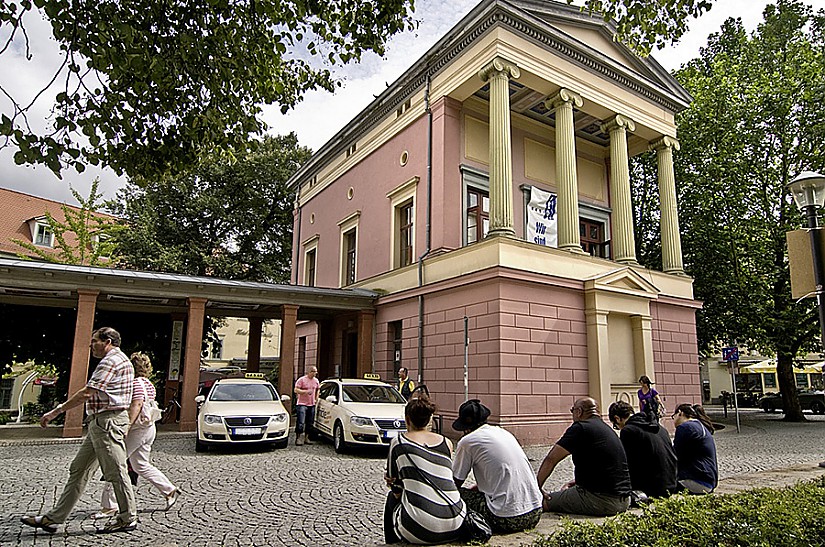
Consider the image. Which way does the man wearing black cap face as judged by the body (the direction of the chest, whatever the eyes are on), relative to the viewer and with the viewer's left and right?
facing away from the viewer and to the left of the viewer

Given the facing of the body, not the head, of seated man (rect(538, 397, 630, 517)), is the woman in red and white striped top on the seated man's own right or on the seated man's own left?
on the seated man's own left

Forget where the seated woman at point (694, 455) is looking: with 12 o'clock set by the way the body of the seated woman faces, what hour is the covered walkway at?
The covered walkway is roughly at 11 o'clock from the seated woman.

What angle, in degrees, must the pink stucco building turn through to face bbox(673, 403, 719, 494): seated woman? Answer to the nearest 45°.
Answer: approximately 45° to its right

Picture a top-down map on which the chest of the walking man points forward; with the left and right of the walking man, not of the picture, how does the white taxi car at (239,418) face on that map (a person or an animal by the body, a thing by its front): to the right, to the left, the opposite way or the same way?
to the left

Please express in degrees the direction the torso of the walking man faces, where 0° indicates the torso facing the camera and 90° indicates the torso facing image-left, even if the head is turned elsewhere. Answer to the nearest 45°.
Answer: approximately 90°

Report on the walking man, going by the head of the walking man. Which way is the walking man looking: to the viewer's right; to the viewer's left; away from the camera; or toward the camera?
to the viewer's left

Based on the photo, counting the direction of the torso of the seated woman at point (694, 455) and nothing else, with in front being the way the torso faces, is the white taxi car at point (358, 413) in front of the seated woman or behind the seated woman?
in front

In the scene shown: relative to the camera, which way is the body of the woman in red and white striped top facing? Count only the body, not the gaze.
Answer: to the viewer's left

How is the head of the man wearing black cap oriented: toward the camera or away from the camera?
away from the camera

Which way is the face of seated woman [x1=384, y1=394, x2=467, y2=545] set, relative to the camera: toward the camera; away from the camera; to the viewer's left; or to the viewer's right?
away from the camera

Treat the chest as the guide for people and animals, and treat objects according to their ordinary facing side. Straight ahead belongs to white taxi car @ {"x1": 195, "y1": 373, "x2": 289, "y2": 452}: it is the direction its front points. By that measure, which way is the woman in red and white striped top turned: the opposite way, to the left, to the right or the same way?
to the right

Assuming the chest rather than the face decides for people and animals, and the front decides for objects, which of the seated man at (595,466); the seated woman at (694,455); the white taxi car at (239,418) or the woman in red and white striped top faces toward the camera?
the white taxi car

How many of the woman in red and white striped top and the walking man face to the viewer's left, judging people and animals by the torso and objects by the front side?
2

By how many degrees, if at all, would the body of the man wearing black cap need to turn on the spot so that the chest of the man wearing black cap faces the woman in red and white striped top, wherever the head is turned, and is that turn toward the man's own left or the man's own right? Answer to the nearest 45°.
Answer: approximately 45° to the man's own left
